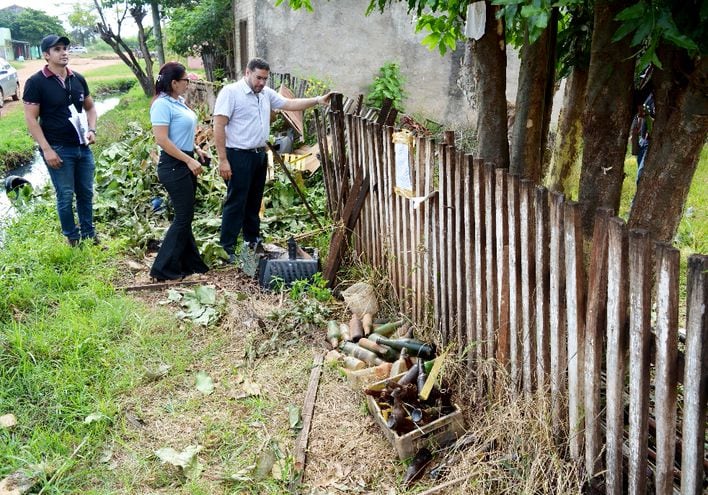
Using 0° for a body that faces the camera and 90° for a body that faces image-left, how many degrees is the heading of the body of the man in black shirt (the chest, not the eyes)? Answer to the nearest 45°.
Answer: approximately 315°

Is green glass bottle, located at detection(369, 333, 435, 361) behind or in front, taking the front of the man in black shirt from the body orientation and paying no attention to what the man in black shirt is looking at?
in front

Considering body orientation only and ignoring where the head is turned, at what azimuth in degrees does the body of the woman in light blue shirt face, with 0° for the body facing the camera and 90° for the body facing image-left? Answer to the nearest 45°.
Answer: approximately 270°

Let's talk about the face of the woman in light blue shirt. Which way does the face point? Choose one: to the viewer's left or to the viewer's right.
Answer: to the viewer's right

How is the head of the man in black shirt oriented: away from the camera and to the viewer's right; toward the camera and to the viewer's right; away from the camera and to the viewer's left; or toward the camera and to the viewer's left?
toward the camera and to the viewer's right
